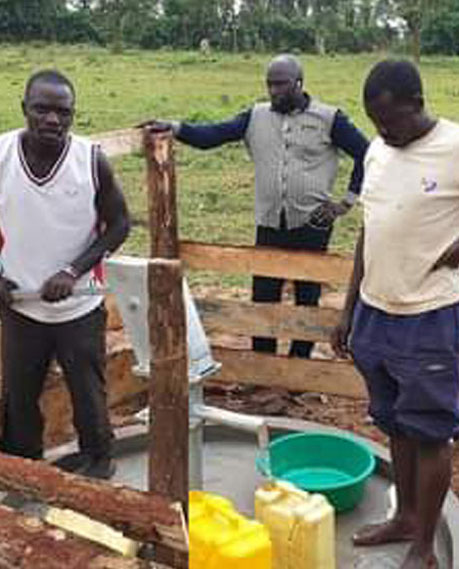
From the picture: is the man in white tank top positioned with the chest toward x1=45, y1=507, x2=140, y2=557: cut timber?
yes

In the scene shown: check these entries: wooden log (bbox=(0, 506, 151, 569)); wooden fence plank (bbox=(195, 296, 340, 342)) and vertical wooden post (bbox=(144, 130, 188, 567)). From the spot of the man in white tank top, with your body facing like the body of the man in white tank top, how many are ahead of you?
2

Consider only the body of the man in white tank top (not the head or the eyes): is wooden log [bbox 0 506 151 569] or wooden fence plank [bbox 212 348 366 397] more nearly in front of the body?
the wooden log

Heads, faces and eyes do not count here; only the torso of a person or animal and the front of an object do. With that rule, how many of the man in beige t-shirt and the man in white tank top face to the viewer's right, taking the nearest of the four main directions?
0

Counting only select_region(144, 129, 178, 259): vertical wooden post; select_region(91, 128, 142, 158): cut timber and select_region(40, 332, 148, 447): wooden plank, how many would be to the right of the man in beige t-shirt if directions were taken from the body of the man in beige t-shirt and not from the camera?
3

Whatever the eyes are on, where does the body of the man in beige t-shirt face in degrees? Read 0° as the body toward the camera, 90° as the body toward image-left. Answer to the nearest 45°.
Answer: approximately 45°

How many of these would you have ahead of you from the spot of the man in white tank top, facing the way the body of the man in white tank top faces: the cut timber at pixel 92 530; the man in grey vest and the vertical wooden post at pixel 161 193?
1

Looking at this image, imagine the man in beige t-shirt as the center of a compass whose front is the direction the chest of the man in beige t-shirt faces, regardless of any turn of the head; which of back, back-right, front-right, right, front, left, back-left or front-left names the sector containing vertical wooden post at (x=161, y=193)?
right

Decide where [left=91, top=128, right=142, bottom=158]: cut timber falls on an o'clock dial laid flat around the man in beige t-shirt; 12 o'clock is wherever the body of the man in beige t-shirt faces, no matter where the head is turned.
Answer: The cut timber is roughly at 3 o'clock from the man in beige t-shirt.

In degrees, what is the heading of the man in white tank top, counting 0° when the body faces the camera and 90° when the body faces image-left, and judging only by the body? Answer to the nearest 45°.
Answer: approximately 0°

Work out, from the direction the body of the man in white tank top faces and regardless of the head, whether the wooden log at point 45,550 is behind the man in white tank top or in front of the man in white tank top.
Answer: in front
